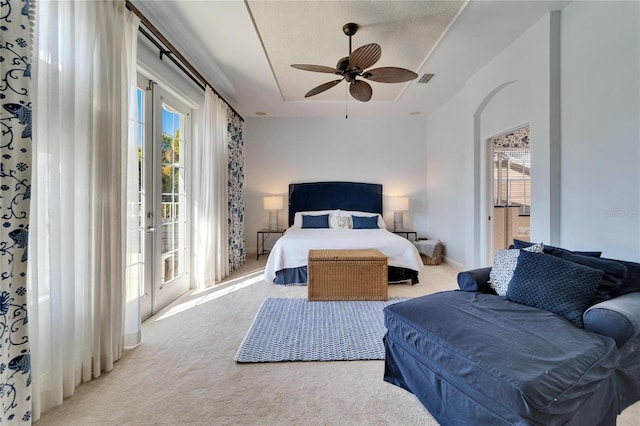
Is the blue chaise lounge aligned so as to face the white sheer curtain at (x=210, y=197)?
no

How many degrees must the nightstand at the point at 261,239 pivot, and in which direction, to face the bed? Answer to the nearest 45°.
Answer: approximately 45° to its left

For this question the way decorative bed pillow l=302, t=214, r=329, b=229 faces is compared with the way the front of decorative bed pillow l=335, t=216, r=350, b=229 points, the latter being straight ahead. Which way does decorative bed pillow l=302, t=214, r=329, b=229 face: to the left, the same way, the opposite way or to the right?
the same way

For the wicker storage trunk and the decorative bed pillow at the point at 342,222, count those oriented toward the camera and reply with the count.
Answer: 2

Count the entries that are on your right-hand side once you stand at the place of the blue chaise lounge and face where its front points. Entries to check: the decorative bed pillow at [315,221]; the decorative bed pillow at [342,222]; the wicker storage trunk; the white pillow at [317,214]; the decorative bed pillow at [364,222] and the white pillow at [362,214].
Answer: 6

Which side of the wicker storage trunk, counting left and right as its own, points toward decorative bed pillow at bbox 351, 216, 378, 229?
back

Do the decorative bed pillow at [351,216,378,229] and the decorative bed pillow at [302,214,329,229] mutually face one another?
no

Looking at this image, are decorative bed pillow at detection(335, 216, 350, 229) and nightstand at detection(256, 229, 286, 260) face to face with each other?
no

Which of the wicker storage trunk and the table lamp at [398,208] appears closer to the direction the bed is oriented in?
the wicker storage trunk

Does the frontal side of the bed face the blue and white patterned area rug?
yes

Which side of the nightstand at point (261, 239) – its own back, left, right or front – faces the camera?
front

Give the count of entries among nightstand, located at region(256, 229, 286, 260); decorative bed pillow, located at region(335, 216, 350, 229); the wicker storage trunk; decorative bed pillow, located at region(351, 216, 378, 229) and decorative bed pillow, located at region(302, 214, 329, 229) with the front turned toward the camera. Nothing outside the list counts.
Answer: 5

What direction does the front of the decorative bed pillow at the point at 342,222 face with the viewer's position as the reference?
facing the viewer

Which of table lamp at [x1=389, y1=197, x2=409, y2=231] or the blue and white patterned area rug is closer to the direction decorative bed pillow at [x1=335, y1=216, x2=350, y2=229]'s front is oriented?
the blue and white patterned area rug

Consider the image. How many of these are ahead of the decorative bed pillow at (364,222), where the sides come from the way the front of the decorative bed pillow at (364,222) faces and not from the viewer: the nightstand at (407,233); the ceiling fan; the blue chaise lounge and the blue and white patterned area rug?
3

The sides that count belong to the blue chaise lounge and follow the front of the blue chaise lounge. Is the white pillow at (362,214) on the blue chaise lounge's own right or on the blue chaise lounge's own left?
on the blue chaise lounge's own right

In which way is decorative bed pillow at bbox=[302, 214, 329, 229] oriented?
toward the camera

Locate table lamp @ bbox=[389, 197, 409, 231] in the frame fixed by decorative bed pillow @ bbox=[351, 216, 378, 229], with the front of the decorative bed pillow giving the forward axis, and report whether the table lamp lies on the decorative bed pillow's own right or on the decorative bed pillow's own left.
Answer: on the decorative bed pillow's own left

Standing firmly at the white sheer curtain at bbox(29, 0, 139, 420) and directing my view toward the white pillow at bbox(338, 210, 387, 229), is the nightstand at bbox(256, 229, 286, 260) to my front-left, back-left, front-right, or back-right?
front-left

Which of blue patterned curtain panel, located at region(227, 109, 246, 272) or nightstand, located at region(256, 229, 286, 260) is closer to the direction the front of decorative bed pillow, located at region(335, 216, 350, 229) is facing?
the blue patterned curtain panel

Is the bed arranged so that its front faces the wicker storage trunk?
yes

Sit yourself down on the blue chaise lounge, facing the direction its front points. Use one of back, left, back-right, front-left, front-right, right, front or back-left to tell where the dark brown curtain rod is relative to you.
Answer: front-right
